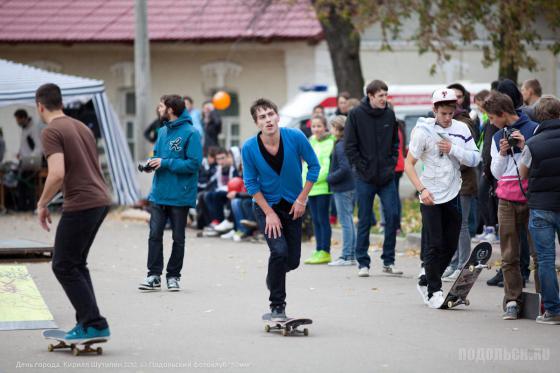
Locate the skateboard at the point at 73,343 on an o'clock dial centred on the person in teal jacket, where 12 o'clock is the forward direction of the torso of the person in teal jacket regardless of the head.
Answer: The skateboard is roughly at 11 o'clock from the person in teal jacket.

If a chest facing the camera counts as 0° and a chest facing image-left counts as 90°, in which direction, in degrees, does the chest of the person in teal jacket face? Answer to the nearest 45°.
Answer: approximately 45°

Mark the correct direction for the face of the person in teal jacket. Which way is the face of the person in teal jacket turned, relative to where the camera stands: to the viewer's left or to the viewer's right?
to the viewer's left

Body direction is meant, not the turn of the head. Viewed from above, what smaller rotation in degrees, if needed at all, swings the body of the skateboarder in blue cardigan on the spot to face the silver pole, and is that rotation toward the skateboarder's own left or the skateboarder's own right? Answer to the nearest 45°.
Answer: approximately 180°

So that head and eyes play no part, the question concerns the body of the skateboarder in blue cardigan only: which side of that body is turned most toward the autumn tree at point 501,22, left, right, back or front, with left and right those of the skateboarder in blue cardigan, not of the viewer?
back

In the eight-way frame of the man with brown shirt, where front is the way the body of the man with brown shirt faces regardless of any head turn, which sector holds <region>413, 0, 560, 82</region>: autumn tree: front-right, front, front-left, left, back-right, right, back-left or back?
right
